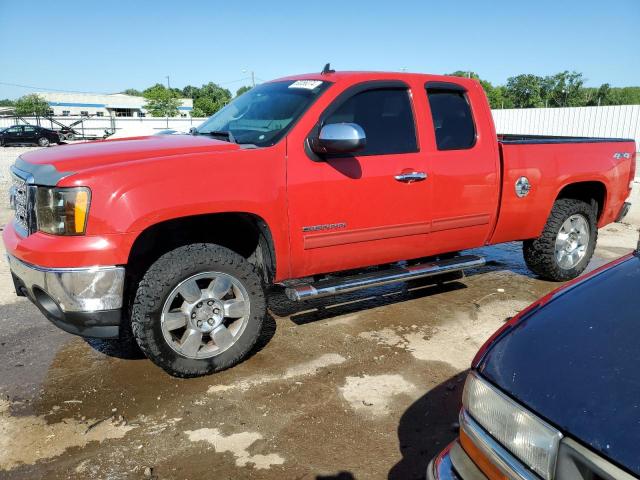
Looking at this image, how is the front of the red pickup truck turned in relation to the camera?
facing the viewer and to the left of the viewer

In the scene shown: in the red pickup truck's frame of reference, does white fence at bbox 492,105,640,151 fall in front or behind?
behind

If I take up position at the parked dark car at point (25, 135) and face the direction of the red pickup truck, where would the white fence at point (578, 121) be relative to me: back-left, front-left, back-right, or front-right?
front-left

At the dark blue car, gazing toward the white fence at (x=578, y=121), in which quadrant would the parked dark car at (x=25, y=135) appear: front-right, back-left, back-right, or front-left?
front-left

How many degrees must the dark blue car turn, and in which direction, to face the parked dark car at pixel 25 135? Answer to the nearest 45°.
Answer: approximately 90° to its right

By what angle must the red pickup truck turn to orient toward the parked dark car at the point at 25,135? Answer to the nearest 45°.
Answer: approximately 90° to its right

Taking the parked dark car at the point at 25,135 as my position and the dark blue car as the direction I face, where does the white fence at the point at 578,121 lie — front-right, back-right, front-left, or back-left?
front-left

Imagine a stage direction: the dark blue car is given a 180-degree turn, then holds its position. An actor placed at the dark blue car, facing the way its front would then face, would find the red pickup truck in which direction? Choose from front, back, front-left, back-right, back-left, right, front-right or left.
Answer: left
